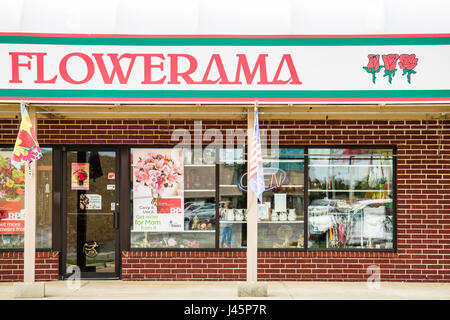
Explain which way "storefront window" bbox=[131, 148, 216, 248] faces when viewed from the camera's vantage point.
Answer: facing the viewer

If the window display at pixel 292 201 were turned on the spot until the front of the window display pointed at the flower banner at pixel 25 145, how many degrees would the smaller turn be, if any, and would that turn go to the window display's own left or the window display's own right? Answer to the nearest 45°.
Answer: approximately 45° to the window display's own right

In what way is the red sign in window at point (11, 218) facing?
toward the camera

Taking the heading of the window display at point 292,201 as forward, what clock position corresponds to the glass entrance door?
The glass entrance door is roughly at 3 o'clock from the window display.

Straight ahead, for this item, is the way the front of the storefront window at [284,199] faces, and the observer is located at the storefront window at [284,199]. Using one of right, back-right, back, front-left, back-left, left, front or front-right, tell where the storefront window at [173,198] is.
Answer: right

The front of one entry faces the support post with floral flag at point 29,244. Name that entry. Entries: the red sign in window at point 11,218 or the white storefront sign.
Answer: the red sign in window

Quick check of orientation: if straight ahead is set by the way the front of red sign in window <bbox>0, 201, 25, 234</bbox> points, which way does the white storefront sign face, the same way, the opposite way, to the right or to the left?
the same way

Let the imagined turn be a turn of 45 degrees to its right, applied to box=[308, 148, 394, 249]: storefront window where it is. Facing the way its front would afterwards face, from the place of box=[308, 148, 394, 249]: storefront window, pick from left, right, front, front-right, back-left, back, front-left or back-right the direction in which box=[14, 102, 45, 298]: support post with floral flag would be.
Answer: front

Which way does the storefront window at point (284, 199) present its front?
toward the camera

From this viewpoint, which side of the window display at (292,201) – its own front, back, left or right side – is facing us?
front
